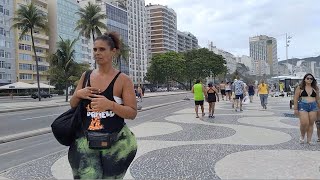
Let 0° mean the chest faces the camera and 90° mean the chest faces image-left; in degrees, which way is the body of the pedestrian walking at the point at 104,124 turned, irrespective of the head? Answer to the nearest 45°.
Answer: approximately 45°

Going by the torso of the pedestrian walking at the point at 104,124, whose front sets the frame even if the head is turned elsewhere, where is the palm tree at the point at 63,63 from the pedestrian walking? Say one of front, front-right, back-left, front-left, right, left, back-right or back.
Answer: back-right

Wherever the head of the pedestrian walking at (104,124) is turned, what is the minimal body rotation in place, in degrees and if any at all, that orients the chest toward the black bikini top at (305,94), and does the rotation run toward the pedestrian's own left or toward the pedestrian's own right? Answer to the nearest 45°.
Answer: approximately 180°
